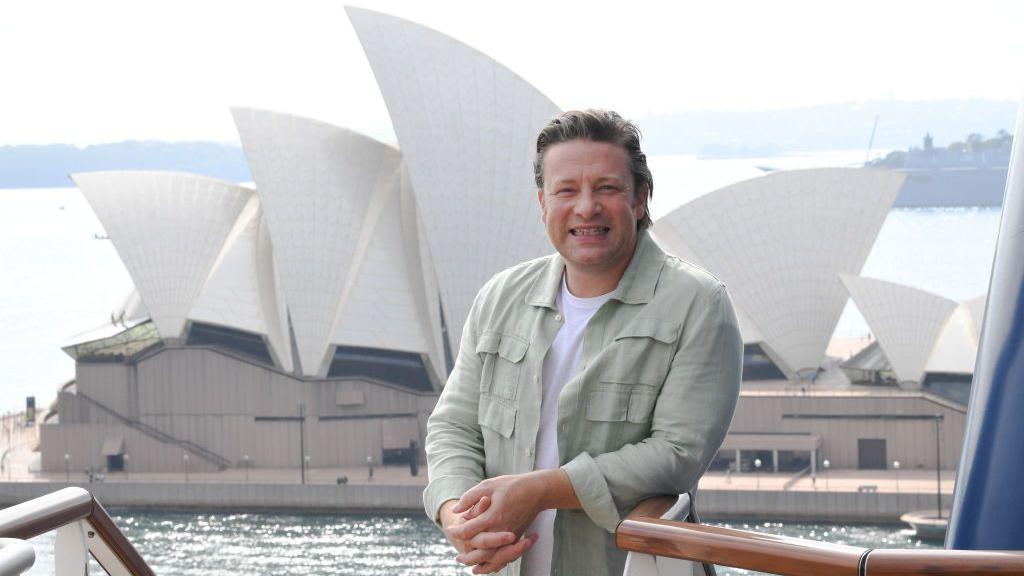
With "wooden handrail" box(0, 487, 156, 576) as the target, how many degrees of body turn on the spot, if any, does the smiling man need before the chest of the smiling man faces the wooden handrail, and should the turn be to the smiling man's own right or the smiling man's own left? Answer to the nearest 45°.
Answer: approximately 45° to the smiling man's own right

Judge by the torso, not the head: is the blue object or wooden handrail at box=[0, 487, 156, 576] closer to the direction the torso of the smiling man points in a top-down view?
the wooden handrail

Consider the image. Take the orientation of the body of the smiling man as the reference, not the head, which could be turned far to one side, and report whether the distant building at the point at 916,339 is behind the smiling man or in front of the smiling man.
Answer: behind

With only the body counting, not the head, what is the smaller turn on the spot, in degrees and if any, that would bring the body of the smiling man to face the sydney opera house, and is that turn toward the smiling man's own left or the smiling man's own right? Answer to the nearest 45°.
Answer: approximately 135° to the smiling man's own right

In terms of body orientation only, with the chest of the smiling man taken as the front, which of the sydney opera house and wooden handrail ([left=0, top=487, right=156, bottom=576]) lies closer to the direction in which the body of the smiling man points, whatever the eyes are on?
the wooden handrail

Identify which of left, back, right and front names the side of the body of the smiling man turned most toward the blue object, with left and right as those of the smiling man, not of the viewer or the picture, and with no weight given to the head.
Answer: left

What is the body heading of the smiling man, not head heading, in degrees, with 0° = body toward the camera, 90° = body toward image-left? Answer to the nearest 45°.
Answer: approximately 45°
